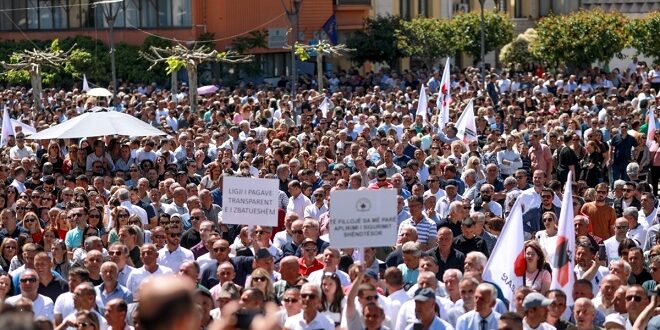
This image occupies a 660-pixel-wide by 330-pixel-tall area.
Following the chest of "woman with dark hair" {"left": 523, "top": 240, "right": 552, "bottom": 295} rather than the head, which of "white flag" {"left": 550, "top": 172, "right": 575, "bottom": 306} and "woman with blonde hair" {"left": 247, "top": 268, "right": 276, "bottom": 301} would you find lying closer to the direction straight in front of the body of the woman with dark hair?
the woman with blonde hair

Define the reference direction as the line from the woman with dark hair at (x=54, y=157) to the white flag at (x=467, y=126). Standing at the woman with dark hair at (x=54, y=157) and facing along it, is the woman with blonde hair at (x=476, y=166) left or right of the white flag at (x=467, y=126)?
right

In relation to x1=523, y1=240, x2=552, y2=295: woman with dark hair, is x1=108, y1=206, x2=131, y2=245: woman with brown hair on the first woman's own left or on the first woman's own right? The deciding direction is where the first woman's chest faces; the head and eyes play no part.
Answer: on the first woman's own right

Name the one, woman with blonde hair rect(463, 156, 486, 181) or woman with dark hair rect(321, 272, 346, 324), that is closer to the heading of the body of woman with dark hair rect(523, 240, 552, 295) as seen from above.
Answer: the woman with dark hair

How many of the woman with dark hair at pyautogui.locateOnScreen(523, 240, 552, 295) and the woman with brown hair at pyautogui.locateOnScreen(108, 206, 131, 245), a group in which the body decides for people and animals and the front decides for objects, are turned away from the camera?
0

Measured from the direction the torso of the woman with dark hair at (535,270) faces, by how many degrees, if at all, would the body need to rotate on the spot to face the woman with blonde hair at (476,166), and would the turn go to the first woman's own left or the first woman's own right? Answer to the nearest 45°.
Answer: approximately 135° to the first woman's own right

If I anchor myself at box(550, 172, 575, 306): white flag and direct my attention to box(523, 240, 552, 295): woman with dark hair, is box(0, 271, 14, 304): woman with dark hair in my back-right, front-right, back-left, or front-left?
front-left

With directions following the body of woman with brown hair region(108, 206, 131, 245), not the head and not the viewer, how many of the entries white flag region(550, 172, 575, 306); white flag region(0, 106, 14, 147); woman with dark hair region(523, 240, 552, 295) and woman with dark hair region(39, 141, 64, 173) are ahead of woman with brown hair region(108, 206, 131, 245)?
2

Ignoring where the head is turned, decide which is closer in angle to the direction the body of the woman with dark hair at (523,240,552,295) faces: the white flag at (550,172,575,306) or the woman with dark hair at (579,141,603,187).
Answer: the white flag

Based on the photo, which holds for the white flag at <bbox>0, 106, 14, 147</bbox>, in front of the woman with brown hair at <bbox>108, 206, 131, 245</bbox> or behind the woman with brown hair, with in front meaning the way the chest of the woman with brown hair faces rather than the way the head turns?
behind

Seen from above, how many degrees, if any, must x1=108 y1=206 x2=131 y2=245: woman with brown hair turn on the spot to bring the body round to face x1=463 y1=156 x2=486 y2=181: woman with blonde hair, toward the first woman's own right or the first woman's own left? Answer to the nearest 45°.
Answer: approximately 90° to the first woman's own left

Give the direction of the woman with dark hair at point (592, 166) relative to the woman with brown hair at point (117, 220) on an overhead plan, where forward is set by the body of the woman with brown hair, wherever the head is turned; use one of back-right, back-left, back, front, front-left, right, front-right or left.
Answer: left

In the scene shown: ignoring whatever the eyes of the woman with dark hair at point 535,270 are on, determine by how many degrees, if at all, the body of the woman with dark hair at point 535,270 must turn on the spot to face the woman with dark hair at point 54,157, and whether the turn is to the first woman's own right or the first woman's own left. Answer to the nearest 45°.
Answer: approximately 90° to the first woman's own right

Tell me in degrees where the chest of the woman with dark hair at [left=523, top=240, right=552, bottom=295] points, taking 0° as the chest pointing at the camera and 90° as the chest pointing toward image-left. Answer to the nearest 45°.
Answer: approximately 45°

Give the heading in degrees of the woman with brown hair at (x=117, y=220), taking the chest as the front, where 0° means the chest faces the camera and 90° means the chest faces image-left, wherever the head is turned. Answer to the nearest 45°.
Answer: approximately 315°

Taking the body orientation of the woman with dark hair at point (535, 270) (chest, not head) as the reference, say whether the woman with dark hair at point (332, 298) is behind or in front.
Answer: in front
